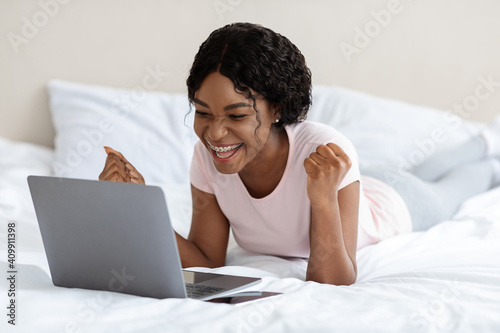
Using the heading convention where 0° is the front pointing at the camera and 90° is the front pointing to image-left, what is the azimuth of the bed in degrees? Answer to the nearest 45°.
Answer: approximately 0°

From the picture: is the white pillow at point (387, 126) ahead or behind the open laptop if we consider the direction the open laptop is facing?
ahead

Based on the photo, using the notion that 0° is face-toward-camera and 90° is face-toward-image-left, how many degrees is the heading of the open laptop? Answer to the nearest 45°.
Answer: approximately 225°
